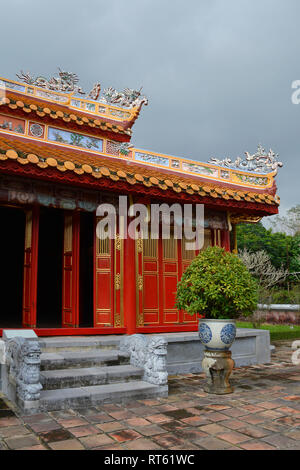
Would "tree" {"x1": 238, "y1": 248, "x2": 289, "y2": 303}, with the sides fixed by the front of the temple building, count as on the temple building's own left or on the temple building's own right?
on the temple building's own left

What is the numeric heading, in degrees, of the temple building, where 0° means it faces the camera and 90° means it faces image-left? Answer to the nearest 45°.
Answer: approximately 315°

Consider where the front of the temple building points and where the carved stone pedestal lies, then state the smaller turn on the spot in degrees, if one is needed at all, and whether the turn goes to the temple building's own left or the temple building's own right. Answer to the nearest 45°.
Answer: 0° — it already faces it

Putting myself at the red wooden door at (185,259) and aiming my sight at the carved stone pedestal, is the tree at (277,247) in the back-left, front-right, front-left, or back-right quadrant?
back-left

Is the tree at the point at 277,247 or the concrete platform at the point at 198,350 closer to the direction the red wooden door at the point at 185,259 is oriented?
the concrete platform

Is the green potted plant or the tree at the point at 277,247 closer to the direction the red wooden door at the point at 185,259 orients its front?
the green potted plant

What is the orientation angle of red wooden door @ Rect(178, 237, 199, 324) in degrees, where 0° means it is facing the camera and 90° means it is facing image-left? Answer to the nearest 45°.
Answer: approximately 315°

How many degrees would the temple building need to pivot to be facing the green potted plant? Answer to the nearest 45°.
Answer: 0° — it already faces it
